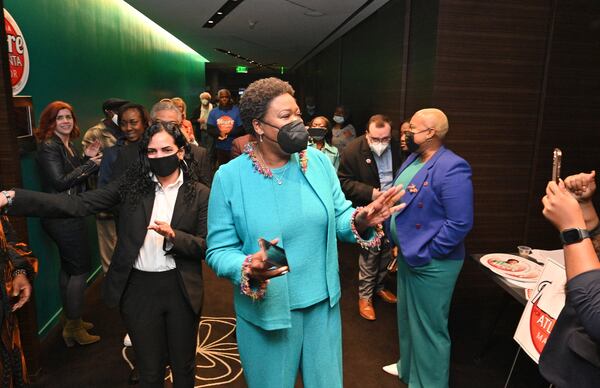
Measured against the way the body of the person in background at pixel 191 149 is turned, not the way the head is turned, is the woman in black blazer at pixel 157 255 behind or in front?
in front

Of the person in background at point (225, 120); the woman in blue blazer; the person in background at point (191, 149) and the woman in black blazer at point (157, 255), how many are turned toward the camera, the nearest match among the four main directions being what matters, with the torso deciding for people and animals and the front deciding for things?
3

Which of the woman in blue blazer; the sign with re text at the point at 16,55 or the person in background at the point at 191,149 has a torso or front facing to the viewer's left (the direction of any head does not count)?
the woman in blue blazer

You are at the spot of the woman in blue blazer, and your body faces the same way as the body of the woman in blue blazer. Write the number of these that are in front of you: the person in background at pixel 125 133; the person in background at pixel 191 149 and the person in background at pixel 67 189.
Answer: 3

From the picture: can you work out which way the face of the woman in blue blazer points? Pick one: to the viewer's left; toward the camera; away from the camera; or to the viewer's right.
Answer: to the viewer's left

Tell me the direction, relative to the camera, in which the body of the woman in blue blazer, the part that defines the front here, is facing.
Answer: to the viewer's left

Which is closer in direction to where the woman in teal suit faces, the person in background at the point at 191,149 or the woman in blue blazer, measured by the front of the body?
the woman in blue blazer

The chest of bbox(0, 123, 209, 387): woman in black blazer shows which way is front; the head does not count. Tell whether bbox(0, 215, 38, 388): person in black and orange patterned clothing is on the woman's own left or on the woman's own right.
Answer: on the woman's own right

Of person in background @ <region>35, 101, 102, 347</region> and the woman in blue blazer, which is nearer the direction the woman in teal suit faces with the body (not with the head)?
the woman in blue blazer

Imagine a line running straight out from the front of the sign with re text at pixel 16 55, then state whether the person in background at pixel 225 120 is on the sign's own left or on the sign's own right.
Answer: on the sign's own left
